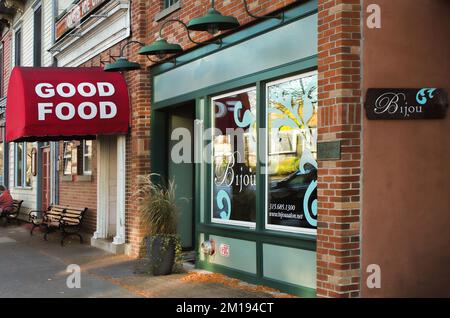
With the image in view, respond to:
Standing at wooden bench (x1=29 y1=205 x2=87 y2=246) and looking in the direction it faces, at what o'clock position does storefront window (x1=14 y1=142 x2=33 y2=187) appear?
The storefront window is roughly at 4 o'clock from the wooden bench.

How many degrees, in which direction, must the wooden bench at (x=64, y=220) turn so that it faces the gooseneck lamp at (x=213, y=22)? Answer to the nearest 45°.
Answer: approximately 45° to its left

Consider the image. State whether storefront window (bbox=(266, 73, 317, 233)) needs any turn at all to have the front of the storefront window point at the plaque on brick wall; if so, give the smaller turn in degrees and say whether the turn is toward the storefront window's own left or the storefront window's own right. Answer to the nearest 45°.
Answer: approximately 45° to the storefront window's own left

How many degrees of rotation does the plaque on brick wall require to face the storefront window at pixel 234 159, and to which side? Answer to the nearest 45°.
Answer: approximately 90° to its right

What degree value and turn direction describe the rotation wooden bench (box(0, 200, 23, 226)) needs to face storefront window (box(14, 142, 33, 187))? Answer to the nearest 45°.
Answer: approximately 135° to its right

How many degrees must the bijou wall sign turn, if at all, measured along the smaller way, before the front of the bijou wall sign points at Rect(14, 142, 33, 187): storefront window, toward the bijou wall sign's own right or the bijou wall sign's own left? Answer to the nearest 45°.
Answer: approximately 135° to the bijou wall sign's own right

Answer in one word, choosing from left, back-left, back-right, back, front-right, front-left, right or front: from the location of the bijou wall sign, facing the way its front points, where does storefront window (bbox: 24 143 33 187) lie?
back-right

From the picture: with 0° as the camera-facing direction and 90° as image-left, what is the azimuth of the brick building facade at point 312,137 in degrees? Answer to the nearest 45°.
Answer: approximately 45°

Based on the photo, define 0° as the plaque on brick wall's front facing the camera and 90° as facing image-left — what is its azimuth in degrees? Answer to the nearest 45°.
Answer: approximately 45°

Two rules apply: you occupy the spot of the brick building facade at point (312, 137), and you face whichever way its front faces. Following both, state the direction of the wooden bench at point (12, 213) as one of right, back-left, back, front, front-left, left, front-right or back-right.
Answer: right

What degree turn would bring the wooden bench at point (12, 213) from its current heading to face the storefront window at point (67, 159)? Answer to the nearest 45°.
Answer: approximately 45° to its left

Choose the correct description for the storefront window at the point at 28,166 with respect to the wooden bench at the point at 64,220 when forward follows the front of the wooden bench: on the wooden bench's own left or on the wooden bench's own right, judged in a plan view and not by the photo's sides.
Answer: on the wooden bench's own right

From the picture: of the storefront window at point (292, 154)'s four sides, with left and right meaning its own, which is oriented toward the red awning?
right
